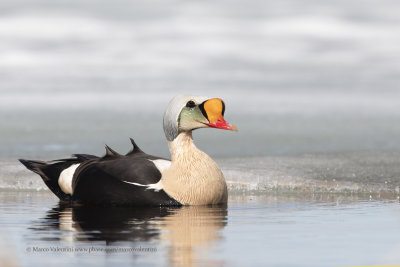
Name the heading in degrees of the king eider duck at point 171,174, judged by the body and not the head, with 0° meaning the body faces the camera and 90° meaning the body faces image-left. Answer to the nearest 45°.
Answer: approximately 270°
